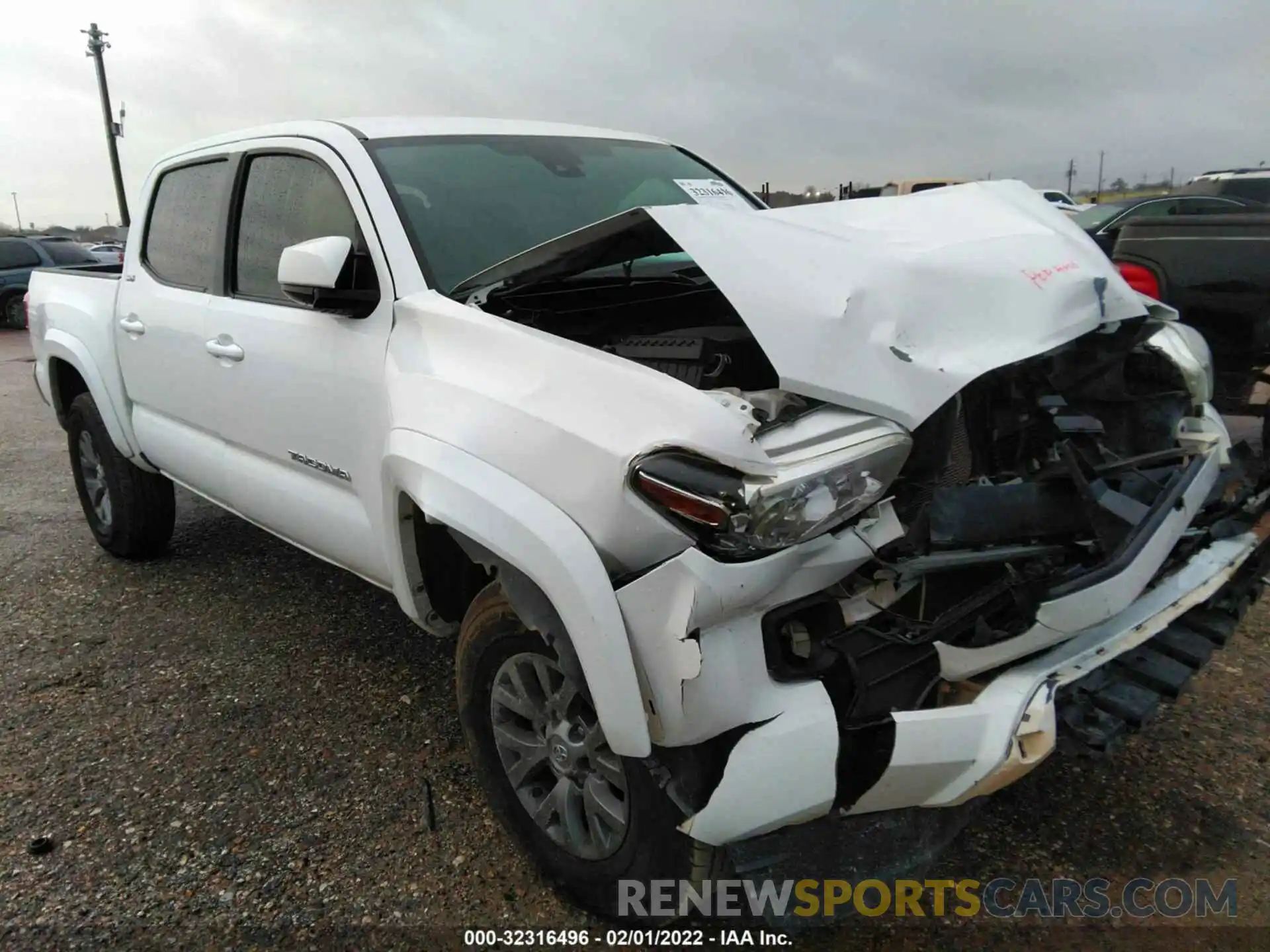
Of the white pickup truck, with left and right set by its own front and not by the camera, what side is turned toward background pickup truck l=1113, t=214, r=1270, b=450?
left

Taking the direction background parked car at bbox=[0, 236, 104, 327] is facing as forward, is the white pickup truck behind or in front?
behind

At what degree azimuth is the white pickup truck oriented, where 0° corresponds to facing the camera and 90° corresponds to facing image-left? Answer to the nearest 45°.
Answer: approximately 315°

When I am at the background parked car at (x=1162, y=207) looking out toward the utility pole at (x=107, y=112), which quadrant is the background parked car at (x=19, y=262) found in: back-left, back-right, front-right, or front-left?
front-left

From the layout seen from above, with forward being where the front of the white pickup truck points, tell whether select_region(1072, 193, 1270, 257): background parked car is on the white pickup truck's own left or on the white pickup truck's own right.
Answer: on the white pickup truck's own left

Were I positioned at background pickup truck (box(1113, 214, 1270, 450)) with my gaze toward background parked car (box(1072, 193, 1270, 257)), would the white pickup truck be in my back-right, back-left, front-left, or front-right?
back-left

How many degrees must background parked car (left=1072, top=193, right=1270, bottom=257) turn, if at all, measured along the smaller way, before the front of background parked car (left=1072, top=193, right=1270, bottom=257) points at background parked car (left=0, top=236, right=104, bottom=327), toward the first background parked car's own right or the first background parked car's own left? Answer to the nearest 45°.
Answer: approximately 45° to the first background parked car's own right
